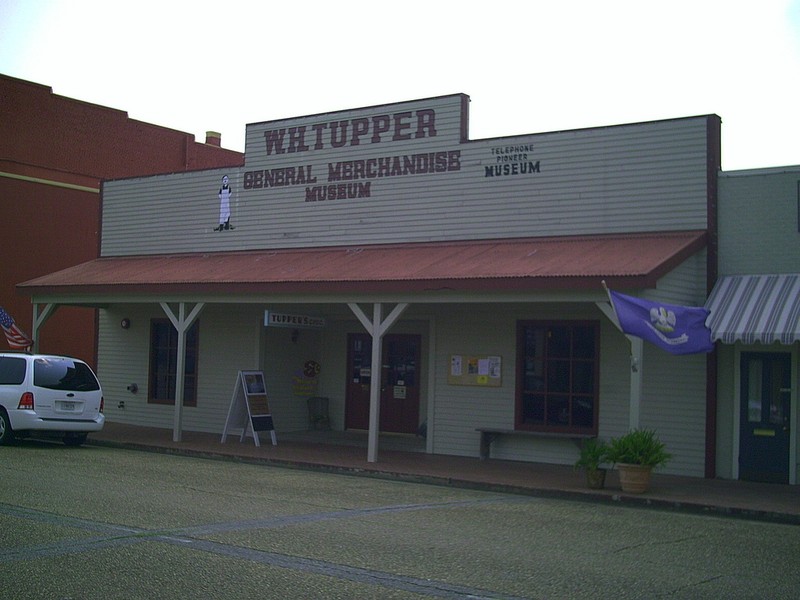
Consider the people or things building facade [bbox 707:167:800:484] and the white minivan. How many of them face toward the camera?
1

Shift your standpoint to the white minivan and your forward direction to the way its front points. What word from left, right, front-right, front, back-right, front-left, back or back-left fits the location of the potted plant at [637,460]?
back

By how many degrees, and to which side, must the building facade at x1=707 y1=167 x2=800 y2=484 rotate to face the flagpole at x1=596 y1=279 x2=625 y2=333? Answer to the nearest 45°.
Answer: approximately 45° to its right

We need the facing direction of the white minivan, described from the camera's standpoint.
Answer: facing away from the viewer and to the left of the viewer

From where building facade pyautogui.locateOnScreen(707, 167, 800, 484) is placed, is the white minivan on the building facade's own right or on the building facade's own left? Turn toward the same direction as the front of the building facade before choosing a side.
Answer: on the building facade's own right

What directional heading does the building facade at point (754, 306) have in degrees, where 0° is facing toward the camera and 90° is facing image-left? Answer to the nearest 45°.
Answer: approximately 0°

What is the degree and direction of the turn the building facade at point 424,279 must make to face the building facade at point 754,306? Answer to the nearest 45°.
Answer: approximately 90° to its left

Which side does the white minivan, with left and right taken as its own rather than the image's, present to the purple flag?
back

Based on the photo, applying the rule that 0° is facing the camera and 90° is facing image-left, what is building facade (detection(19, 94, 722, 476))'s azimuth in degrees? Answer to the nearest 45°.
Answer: approximately 45°

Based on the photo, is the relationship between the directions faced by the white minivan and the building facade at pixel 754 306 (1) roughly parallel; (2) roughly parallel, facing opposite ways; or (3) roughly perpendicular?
roughly perpendicular
